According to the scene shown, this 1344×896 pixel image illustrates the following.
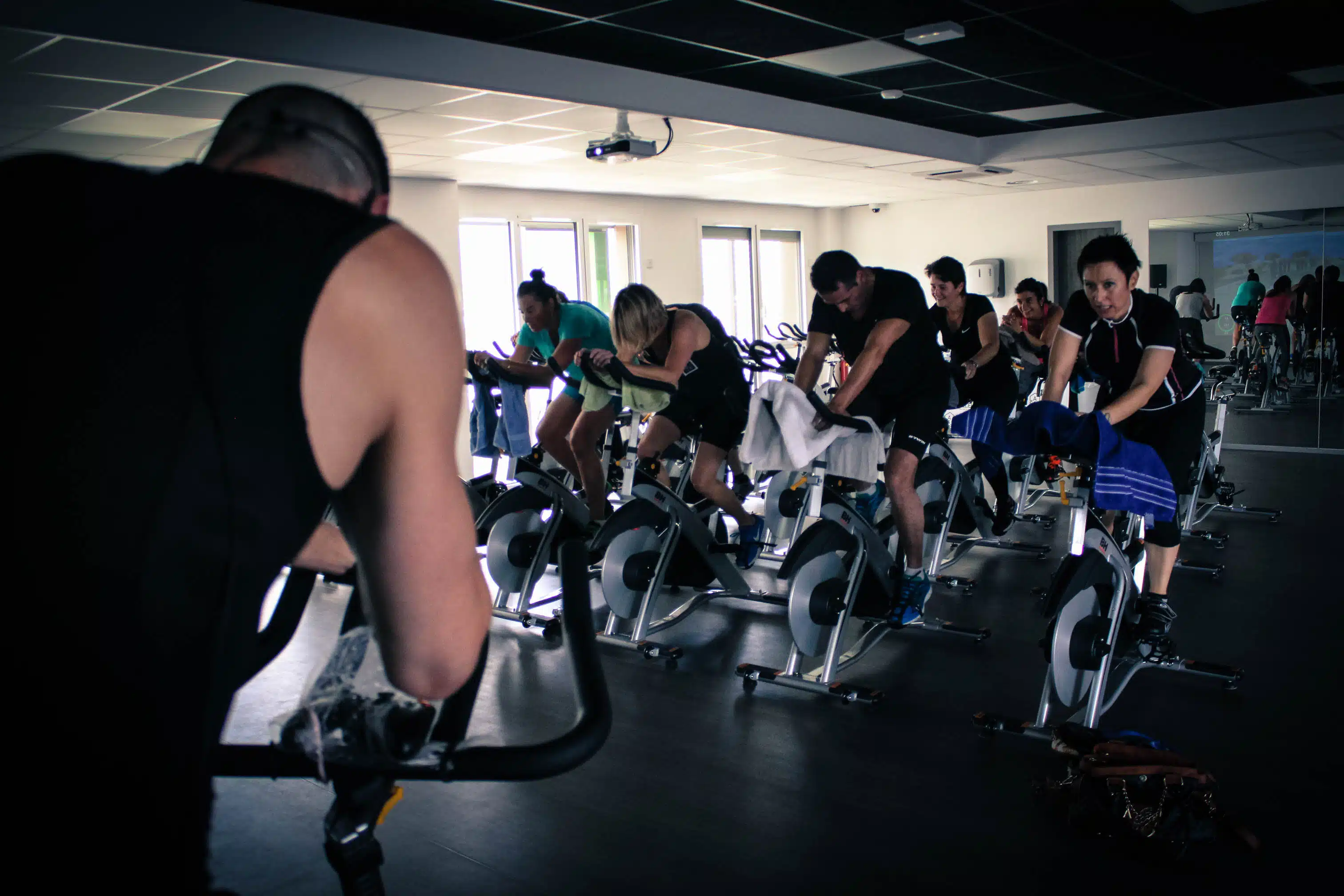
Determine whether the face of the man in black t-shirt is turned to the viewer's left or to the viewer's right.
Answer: to the viewer's left

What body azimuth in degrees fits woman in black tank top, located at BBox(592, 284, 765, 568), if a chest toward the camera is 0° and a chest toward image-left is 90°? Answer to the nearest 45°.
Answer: approximately 45°

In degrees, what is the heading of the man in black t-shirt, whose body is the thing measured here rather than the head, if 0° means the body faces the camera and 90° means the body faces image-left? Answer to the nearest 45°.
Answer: approximately 45°

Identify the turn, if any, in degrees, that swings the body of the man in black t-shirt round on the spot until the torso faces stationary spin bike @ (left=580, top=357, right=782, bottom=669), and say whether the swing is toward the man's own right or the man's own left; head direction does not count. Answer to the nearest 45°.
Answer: approximately 45° to the man's own right

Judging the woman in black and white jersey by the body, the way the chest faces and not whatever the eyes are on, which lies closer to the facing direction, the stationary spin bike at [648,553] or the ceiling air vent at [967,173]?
the stationary spin bike

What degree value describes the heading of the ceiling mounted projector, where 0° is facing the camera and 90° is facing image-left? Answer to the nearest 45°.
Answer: approximately 45°

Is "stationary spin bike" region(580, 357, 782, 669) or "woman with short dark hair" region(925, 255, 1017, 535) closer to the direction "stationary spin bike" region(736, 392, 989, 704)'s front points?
the stationary spin bike

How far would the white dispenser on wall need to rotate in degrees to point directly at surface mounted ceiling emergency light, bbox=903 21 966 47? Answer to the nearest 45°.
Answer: approximately 45° to its left
